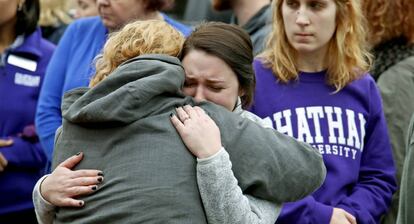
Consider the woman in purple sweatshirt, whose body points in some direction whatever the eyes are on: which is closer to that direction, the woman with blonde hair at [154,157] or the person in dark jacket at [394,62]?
the woman with blonde hair

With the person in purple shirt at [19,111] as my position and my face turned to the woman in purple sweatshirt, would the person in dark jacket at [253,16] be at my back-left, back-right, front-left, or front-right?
front-left

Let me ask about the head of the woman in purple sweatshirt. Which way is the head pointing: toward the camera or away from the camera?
toward the camera

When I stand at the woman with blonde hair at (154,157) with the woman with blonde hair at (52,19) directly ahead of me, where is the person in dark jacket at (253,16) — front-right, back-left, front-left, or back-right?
front-right

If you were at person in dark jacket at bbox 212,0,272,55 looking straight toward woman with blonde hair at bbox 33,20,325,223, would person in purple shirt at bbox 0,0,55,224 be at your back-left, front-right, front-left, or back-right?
front-right

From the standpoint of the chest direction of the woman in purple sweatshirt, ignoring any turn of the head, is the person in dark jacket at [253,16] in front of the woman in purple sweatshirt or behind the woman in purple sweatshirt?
behind

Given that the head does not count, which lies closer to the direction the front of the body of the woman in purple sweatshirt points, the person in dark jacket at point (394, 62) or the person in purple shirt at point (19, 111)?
the person in purple shirt

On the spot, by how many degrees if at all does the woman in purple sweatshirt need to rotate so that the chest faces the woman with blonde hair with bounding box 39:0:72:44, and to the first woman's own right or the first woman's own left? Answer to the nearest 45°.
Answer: approximately 135° to the first woman's own right

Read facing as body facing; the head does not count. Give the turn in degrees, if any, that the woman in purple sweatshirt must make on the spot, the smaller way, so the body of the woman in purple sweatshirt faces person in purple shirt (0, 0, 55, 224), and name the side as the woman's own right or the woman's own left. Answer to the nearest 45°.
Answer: approximately 90° to the woman's own right

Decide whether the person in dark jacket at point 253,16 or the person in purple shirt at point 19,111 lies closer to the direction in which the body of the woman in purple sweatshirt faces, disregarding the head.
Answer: the person in purple shirt

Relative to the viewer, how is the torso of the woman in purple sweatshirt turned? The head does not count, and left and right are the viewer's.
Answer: facing the viewer

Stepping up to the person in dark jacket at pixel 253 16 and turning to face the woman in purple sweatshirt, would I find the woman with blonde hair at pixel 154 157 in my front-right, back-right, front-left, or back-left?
front-right
